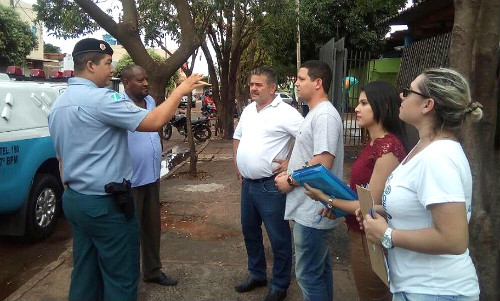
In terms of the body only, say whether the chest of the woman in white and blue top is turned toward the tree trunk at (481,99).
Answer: no

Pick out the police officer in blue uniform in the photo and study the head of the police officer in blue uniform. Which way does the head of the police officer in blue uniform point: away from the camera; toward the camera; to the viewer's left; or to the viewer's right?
to the viewer's right

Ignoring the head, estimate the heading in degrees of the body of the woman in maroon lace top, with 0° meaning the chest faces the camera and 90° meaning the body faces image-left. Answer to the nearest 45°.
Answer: approximately 90°

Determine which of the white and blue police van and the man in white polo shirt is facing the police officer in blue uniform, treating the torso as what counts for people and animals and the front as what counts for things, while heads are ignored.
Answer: the man in white polo shirt

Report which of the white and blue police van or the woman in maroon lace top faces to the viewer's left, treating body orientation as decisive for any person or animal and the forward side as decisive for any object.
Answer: the woman in maroon lace top

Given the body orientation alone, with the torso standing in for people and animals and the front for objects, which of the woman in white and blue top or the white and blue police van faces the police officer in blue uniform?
the woman in white and blue top

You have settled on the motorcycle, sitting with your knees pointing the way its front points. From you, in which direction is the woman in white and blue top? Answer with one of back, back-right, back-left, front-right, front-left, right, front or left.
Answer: left

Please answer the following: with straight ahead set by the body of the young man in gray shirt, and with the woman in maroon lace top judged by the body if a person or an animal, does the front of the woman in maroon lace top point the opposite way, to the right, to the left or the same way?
the same way

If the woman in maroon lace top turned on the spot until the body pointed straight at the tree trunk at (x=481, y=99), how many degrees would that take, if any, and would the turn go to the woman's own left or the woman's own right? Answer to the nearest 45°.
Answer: approximately 135° to the woman's own right

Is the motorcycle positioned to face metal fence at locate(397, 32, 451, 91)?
no

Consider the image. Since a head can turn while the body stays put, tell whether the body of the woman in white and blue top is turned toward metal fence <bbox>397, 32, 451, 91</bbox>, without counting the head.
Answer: no

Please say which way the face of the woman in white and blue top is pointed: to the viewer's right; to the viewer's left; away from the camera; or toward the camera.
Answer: to the viewer's left

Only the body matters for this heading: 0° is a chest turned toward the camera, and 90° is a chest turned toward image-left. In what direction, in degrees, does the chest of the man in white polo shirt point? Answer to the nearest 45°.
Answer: approximately 45°

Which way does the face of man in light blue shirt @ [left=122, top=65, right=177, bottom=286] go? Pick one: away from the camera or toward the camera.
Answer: toward the camera

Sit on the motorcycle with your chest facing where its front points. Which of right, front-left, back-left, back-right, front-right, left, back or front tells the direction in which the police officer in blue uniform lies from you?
left

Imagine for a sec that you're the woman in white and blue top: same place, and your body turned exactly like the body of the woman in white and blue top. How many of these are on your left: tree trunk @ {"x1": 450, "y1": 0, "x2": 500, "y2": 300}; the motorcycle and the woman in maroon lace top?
0

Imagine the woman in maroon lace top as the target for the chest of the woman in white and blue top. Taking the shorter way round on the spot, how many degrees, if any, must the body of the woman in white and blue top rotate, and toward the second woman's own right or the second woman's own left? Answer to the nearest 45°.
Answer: approximately 45° to the second woman's own right

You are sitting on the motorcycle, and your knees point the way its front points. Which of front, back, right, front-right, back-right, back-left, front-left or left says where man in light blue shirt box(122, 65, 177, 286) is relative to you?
left
